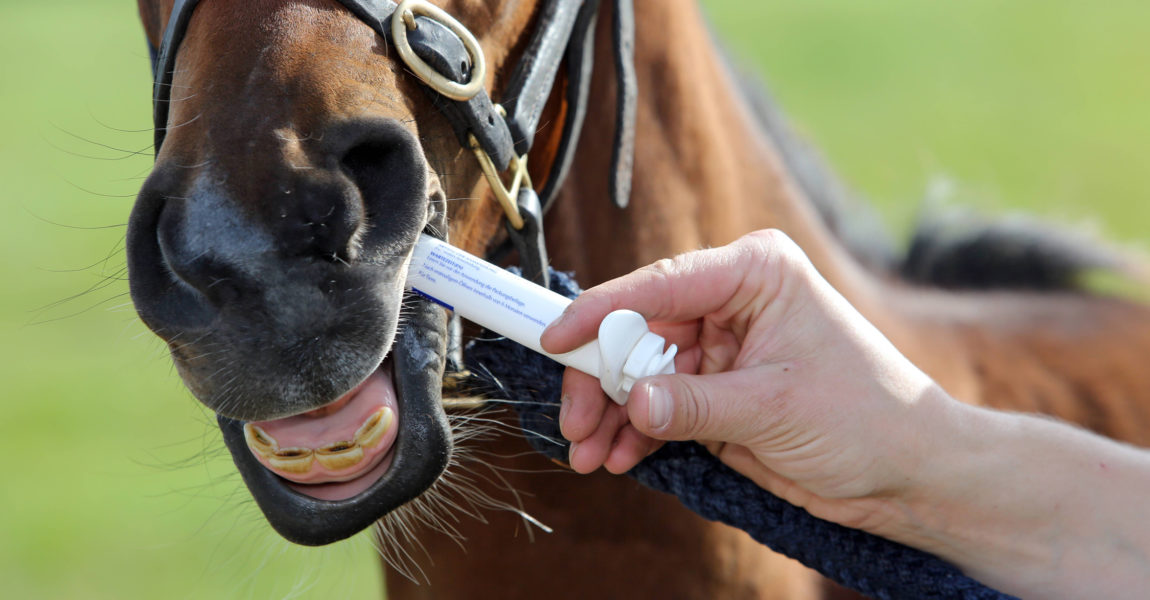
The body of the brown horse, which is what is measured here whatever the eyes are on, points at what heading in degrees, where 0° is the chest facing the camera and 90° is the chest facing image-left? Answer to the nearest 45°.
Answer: approximately 45°
